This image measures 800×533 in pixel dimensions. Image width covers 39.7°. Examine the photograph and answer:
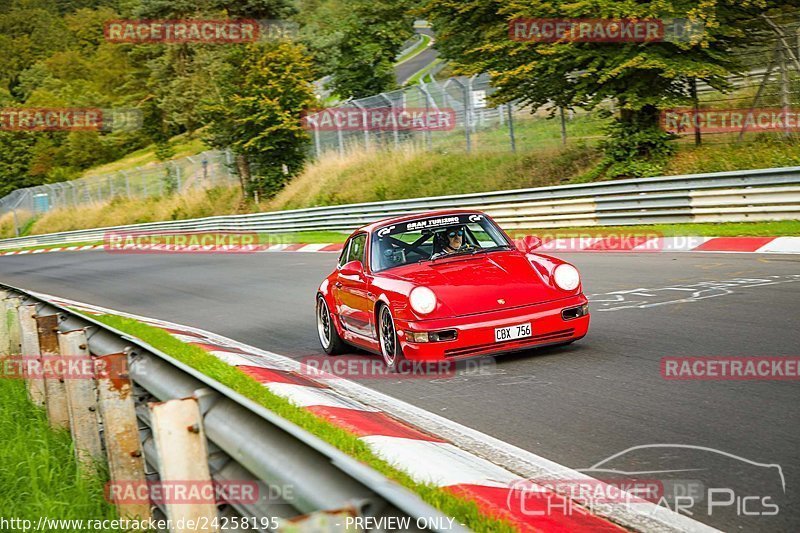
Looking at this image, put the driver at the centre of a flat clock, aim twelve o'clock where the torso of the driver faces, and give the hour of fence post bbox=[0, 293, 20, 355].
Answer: The fence post is roughly at 4 o'clock from the driver.

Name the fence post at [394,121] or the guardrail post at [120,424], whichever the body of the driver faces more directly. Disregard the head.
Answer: the guardrail post

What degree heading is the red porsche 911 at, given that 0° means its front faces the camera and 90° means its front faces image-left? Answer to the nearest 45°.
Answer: approximately 315°

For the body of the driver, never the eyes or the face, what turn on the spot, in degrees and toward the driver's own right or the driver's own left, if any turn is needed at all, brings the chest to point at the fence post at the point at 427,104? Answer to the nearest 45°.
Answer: approximately 135° to the driver's own left

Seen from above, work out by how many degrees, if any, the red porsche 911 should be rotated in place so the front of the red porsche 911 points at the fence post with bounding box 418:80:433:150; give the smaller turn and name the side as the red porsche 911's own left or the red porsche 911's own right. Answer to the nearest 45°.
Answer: approximately 135° to the red porsche 911's own left

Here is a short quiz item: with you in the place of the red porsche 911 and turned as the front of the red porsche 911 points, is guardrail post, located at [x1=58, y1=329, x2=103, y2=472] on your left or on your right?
on your right

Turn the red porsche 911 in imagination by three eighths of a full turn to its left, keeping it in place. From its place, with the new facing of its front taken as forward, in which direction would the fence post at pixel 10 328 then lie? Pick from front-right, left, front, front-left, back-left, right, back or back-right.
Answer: left

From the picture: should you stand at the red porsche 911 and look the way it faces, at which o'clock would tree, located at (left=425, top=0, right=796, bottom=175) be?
The tree is roughly at 8 o'clock from the red porsche 911.

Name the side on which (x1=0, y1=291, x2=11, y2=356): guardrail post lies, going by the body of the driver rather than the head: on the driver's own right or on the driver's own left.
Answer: on the driver's own right

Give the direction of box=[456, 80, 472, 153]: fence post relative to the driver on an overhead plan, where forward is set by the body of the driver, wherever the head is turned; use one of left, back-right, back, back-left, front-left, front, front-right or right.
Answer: back-left

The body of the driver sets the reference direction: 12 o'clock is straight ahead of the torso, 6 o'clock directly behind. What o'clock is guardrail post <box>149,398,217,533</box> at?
The guardrail post is roughly at 2 o'clock from the driver.
